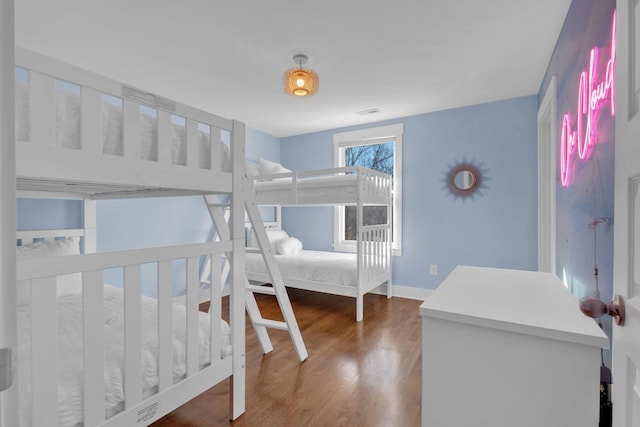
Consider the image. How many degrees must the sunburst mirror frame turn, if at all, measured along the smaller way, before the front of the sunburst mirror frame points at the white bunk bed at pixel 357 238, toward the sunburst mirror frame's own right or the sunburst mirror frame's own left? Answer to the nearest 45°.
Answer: approximately 45° to the sunburst mirror frame's own right

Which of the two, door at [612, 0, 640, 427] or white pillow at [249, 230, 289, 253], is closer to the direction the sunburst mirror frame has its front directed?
the door

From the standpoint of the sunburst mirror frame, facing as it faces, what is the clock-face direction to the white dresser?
The white dresser is roughly at 12 o'clock from the sunburst mirror frame.

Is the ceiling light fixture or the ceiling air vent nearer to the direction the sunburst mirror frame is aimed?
the ceiling light fixture

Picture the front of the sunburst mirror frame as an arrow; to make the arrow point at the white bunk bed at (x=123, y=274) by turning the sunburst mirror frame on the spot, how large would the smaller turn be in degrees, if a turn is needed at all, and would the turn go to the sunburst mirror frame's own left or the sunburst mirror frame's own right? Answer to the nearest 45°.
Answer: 0° — it already faces it

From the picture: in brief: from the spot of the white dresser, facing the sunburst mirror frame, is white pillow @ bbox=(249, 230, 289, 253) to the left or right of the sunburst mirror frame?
left

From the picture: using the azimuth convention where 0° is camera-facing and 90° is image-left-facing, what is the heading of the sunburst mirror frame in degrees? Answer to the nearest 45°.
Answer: approximately 0°

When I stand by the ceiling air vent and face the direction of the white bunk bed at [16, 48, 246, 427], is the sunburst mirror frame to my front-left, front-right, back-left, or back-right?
back-left

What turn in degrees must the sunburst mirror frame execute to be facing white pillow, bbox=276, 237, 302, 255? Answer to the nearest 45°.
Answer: approximately 90° to its right
